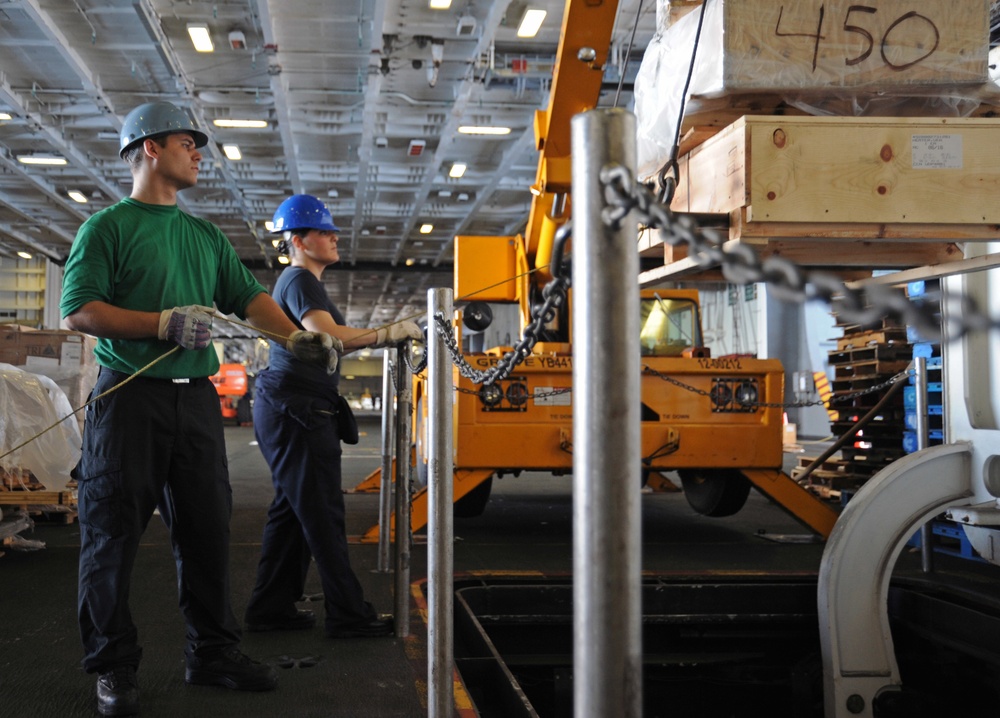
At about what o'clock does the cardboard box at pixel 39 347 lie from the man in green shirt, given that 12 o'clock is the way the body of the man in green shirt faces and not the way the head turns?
The cardboard box is roughly at 7 o'clock from the man in green shirt.

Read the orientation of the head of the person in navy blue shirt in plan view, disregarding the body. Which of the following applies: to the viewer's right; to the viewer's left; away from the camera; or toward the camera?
to the viewer's right

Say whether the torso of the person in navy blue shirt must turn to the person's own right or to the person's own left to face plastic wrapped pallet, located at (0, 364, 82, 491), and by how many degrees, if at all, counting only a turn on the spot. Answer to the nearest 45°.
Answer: approximately 135° to the person's own left

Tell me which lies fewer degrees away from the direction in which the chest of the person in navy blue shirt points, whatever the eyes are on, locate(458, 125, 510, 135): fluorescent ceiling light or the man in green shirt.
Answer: the fluorescent ceiling light

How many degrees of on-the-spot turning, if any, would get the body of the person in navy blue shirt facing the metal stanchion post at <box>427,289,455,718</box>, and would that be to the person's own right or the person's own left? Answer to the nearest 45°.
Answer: approximately 90° to the person's own right

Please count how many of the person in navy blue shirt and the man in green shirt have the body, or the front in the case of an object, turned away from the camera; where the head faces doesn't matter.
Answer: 0

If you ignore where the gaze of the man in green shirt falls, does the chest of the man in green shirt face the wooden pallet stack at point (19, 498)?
no

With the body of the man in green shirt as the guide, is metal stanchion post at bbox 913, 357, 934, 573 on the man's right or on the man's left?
on the man's left

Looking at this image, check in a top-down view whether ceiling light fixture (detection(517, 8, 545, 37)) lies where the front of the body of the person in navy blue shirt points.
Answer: no

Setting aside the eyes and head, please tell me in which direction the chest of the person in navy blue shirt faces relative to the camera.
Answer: to the viewer's right

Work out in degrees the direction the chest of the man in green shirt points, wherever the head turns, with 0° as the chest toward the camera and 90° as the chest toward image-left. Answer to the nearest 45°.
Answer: approximately 315°

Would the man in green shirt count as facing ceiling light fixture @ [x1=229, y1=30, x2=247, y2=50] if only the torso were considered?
no

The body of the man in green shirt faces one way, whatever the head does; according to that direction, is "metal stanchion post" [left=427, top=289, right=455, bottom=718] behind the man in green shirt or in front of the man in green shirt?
in front
